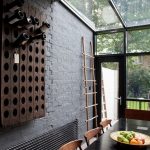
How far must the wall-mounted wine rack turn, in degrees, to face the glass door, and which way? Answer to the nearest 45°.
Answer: approximately 90° to its left

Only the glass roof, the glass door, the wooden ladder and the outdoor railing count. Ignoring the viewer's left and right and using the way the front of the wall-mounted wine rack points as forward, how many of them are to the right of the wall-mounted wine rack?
0

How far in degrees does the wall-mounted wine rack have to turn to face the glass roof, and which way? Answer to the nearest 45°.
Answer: approximately 90° to its left

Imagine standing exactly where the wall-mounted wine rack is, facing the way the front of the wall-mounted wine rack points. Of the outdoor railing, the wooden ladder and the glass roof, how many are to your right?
0

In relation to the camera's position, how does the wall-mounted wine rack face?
facing the viewer and to the right of the viewer

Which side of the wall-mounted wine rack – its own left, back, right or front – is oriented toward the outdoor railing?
left
